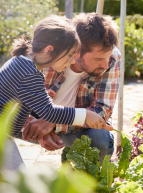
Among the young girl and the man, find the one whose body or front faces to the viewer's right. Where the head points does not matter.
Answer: the young girl

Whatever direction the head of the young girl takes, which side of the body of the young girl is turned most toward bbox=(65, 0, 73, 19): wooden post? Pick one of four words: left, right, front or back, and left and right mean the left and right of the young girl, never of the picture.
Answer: left

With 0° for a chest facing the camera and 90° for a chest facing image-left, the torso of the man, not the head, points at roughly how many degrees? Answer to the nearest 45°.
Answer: approximately 0°

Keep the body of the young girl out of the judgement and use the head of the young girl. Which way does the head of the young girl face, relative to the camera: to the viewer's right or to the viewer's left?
to the viewer's right

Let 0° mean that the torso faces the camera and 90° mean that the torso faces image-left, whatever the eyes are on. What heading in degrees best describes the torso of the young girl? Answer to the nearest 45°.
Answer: approximately 270°

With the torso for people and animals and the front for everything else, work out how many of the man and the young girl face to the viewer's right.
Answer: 1
